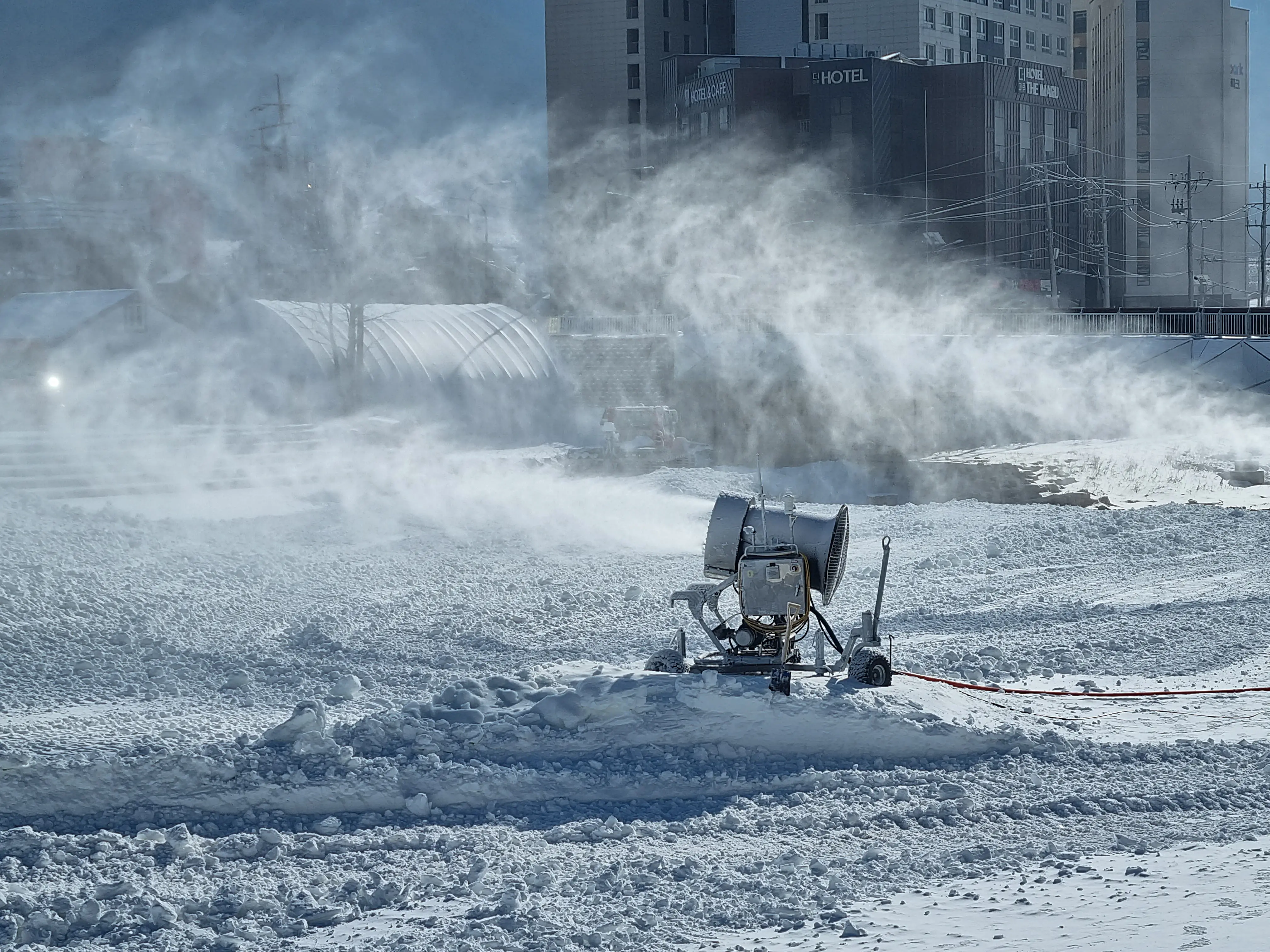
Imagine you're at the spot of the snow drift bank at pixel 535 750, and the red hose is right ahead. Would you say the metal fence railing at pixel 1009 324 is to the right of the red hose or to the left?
left

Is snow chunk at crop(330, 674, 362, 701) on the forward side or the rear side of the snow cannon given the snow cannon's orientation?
on the forward side

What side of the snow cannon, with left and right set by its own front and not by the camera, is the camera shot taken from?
left

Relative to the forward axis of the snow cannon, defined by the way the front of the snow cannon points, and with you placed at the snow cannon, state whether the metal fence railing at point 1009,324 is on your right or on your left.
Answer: on your right

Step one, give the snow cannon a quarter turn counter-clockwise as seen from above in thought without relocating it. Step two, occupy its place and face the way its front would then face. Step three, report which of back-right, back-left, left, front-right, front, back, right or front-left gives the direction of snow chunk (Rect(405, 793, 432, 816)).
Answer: front-right

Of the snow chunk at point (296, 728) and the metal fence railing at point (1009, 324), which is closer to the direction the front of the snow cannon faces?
the snow chunk

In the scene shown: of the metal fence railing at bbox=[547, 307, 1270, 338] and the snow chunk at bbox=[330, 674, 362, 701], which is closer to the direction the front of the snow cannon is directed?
the snow chunk
